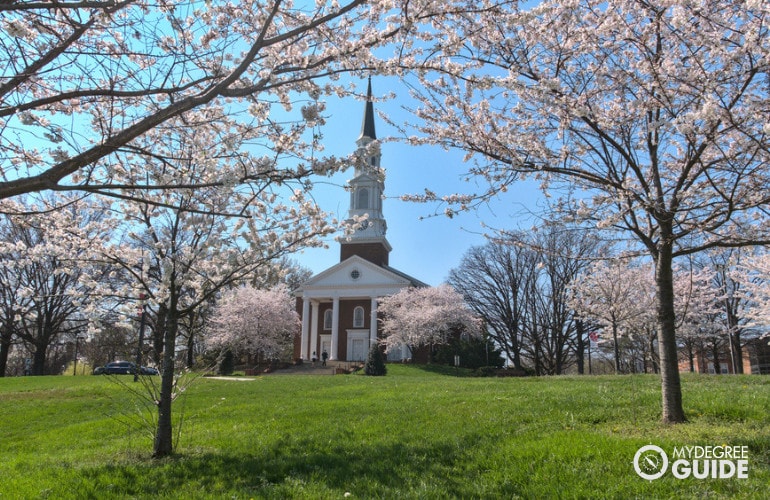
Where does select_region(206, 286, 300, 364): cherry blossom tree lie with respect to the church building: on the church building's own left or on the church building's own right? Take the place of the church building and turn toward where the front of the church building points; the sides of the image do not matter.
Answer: on the church building's own right

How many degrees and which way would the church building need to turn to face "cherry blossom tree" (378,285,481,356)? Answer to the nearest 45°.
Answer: approximately 45° to its left

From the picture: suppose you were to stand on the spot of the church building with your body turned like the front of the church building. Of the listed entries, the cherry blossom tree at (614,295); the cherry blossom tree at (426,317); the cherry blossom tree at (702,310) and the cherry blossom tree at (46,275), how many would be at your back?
0

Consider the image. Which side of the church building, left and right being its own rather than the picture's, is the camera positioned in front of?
front

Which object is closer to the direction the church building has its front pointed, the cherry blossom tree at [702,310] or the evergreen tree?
the evergreen tree

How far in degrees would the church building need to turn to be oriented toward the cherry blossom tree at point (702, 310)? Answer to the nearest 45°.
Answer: approximately 45° to its left

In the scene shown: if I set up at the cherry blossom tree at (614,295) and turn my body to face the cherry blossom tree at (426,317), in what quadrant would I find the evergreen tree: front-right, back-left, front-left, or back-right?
front-left

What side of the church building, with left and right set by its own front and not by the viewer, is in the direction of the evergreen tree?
front
